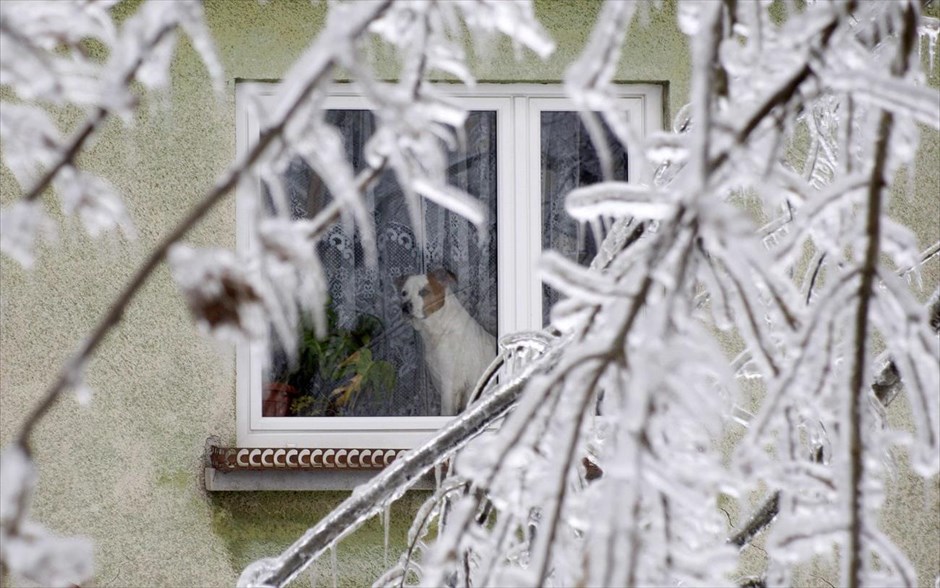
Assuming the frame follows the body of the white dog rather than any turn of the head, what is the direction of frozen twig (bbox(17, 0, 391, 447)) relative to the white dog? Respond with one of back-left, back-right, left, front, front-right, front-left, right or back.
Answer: front-left

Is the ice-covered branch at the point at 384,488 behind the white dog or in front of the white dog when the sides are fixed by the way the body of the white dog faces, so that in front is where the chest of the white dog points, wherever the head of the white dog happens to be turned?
in front

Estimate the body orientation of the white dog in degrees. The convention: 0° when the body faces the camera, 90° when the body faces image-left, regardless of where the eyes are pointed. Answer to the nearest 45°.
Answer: approximately 45°
